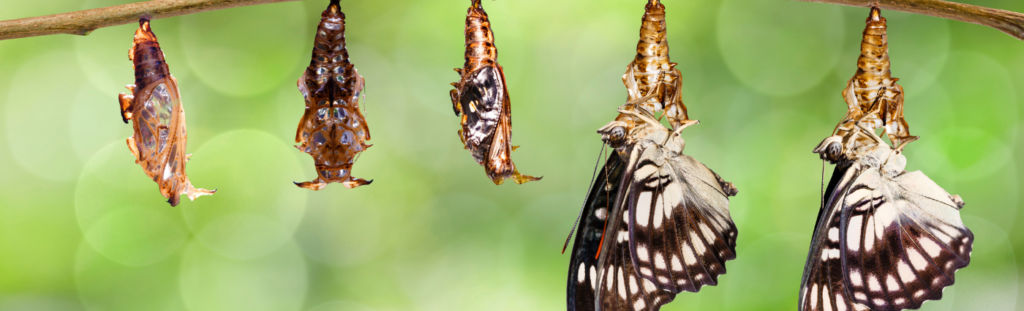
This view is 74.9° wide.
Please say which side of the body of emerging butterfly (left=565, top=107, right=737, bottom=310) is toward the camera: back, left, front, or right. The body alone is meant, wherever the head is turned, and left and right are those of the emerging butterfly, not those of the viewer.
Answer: left

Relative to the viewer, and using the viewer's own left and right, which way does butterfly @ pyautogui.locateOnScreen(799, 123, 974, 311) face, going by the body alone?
facing to the left of the viewer

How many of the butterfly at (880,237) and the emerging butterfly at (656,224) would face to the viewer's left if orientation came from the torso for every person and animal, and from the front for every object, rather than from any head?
2

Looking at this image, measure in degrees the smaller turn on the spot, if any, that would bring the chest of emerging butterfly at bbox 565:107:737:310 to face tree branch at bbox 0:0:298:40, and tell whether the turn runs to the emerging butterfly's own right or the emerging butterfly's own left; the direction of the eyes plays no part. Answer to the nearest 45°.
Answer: approximately 45° to the emerging butterfly's own left
